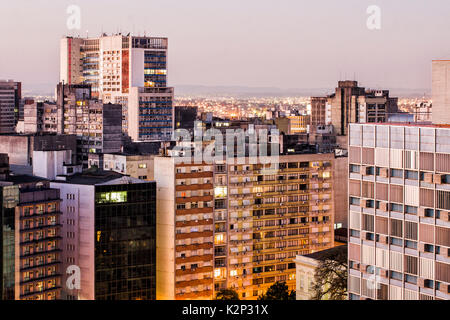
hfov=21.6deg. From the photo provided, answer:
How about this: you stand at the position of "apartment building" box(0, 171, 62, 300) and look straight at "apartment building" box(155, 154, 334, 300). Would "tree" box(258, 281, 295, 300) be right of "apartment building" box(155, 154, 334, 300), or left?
right

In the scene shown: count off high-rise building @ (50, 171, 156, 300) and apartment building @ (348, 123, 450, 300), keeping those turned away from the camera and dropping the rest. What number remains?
0

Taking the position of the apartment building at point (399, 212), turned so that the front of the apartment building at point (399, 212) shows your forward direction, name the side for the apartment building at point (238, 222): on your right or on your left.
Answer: on your right

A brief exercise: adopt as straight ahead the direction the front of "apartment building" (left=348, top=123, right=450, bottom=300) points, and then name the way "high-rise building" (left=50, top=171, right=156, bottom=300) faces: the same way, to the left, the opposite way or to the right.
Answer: to the left

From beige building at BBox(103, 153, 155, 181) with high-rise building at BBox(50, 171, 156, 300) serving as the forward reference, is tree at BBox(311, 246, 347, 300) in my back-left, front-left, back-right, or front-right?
front-left

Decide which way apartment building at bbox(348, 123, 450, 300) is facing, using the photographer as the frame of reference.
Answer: facing the viewer and to the left of the viewer

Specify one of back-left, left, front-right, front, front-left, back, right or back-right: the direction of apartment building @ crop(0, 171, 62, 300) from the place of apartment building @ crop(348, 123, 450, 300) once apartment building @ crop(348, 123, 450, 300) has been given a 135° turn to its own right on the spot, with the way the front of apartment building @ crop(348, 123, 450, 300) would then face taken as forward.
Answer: front-left

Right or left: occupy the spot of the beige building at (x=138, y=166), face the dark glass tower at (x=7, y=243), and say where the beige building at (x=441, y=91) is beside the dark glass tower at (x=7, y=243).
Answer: left

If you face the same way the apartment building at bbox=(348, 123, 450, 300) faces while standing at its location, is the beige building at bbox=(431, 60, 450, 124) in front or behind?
behind

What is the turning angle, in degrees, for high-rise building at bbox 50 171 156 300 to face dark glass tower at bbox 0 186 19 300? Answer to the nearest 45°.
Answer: approximately 90° to its right

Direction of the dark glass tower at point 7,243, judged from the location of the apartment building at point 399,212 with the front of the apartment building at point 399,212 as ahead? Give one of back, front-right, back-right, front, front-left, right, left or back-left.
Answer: right

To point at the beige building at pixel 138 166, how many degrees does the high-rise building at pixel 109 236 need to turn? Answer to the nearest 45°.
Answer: approximately 135° to its left

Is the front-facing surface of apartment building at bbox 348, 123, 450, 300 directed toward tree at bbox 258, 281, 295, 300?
no

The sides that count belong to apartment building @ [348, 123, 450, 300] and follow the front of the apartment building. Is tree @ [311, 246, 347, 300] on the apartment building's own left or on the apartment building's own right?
on the apartment building's own right
